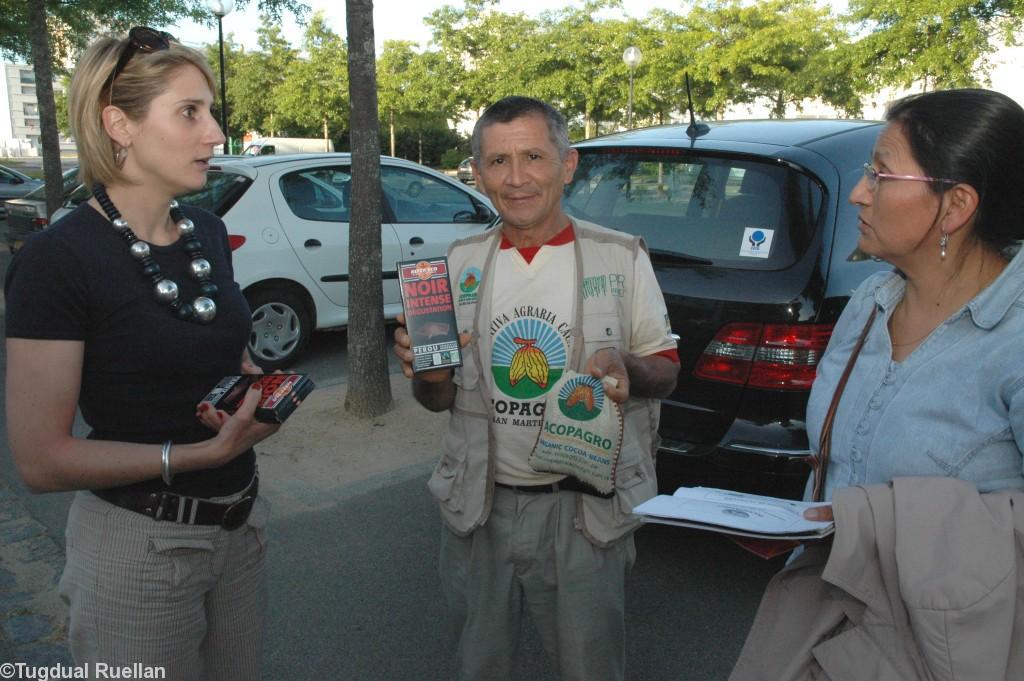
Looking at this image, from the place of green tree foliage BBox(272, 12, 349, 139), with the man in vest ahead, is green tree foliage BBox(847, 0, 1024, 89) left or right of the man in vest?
left

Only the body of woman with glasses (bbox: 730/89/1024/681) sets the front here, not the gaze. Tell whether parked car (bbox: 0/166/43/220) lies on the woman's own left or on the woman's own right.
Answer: on the woman's own right

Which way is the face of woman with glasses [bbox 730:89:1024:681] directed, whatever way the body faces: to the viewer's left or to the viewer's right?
to the viewer's left

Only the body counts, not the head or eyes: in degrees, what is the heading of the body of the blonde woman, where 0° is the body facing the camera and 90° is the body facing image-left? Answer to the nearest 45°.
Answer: approximately 315°

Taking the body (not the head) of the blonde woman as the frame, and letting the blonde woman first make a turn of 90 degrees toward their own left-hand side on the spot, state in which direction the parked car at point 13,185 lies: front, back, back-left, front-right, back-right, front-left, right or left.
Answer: front-left

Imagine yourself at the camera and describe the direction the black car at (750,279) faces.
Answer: facing away from the viewer and to the right of the viewer

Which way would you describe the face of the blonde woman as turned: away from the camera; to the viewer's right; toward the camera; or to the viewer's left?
to the viewer's right

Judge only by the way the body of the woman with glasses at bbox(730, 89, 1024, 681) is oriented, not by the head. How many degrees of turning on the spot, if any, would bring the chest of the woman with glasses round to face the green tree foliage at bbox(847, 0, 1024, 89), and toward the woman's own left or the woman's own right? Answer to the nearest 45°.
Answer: approximately 135° to the woman's own right

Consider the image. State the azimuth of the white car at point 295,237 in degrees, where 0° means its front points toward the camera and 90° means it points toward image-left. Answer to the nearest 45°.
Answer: approximately 225°

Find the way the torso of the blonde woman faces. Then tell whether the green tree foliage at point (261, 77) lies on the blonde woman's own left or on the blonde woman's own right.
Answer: on the blonde woman's own left

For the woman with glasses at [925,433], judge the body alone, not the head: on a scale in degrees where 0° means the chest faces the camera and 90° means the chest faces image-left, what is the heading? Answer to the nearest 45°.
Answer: approximately 45°
